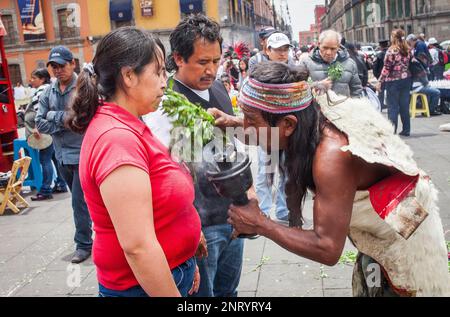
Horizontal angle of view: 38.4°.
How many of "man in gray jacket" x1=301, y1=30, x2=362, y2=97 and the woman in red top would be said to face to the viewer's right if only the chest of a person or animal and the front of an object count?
1

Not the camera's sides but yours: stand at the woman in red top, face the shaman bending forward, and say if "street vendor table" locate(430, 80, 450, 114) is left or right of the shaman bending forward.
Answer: left

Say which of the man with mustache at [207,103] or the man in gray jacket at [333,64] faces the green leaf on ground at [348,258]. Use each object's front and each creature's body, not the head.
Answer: the man in gray jacket

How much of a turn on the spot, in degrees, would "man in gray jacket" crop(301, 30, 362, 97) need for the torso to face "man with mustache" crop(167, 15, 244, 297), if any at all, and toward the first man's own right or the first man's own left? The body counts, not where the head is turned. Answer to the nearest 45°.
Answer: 0° — they already face them

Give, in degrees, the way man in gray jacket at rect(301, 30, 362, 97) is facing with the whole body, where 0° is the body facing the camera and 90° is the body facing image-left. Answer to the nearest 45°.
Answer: approximately 0°

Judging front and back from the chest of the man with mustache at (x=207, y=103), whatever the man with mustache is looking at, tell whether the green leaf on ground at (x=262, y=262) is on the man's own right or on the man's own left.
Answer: on the man's own left

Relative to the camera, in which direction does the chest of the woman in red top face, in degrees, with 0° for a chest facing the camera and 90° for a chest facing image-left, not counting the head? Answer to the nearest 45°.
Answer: approximately 270°

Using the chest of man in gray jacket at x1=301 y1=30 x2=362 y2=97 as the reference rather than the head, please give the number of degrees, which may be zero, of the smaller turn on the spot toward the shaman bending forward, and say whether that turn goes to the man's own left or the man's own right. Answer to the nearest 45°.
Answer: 0° — they already face them
